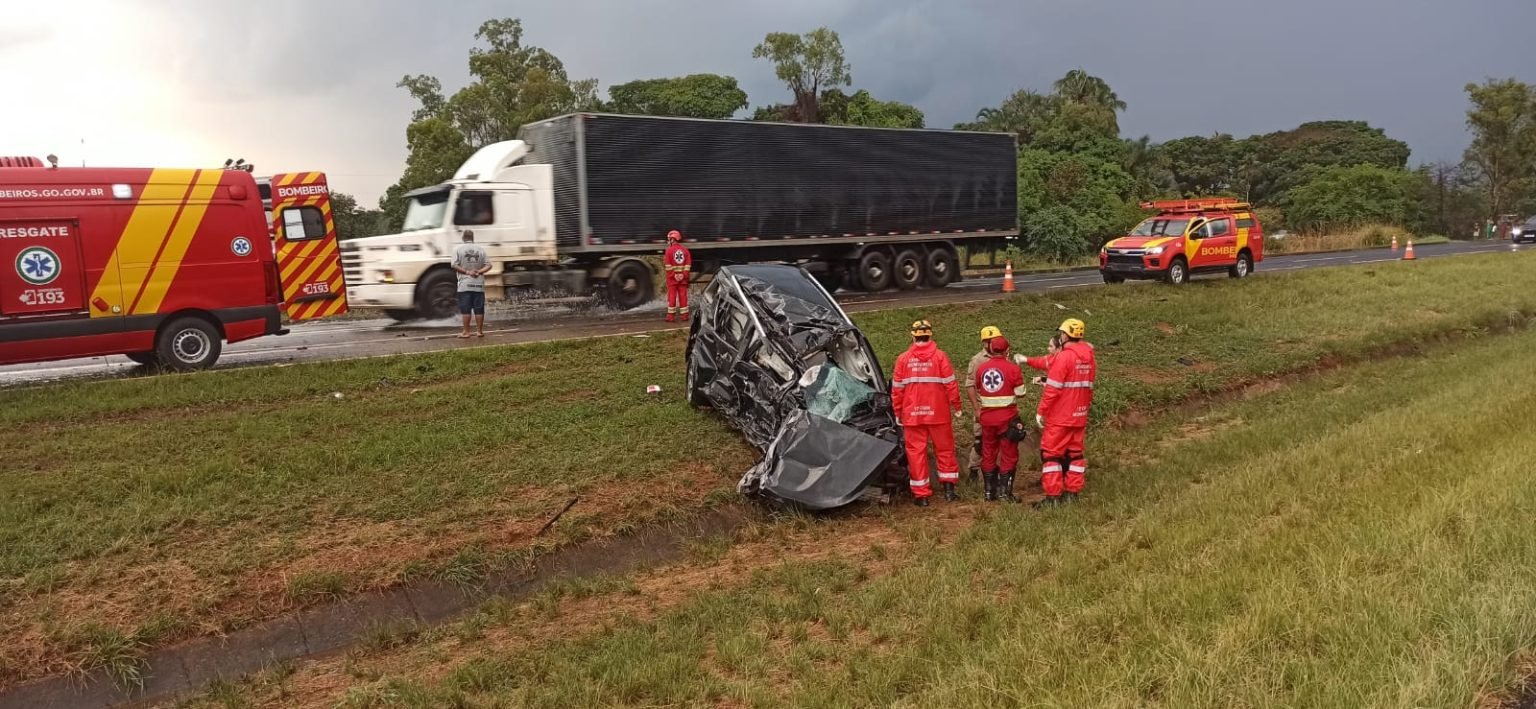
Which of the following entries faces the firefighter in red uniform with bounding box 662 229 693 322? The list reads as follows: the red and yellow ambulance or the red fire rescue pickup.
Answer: the red fire rescue pickup

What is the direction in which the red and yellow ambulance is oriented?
to the viewer's left

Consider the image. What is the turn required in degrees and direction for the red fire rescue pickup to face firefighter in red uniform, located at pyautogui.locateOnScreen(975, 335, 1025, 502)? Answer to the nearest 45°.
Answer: approximately 45° to its left

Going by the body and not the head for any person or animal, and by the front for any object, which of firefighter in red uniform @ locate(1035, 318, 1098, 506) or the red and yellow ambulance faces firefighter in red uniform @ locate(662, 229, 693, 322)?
firefighter in red uniform @ locate(1035, 318, 1098, 506)

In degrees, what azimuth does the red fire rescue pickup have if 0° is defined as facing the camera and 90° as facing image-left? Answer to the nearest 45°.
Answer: approximately 45°

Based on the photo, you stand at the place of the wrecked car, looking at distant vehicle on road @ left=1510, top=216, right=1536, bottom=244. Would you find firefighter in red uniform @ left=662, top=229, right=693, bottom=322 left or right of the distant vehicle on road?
left

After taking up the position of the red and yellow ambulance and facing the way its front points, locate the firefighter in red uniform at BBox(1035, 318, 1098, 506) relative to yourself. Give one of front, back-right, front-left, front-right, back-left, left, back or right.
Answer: back-left

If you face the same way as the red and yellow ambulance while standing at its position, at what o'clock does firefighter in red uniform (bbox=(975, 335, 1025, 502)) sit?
The firefighter in red uniform is roughly at 8 o'clock from the red and yellow ambulance.

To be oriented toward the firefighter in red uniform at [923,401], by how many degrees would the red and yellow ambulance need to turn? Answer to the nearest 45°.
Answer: approximately 135° to its left

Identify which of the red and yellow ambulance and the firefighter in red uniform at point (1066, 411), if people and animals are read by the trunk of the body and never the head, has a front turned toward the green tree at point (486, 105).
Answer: the firefighter in red uniform

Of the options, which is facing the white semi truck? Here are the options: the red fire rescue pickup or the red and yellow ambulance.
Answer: the red fire rescue pickup
